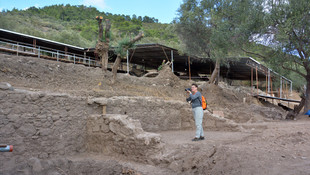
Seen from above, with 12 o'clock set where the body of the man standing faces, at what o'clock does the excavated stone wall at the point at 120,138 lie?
The excavated stone wall is roughly at 11 o'clock from the man standing.

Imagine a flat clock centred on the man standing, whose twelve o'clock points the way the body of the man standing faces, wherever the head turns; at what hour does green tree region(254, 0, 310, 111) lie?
The green tree is roughly at 4 o'clock from the man standing.

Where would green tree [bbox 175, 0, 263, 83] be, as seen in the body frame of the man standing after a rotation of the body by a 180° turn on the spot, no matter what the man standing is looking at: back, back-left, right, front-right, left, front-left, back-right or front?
left

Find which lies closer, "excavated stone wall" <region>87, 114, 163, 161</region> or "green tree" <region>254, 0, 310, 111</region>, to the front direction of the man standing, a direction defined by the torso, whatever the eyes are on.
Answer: the excavated stone wall

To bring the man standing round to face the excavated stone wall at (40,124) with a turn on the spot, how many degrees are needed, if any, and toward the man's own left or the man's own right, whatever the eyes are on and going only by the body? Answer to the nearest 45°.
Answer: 0° — they already face it

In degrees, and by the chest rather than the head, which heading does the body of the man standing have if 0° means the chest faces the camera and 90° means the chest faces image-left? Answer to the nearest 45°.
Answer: approximately 90°
